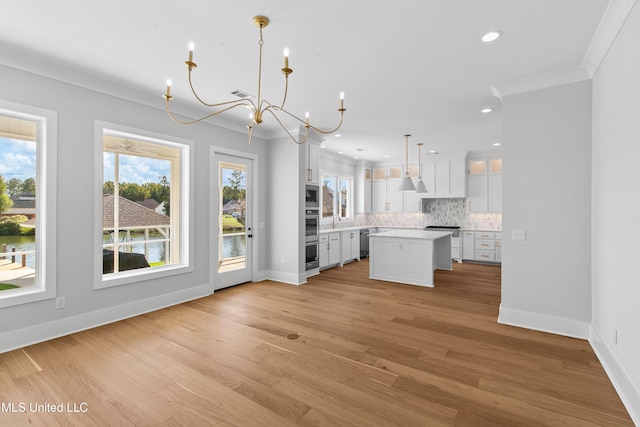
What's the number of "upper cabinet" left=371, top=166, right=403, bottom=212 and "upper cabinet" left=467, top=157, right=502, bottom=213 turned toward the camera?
2

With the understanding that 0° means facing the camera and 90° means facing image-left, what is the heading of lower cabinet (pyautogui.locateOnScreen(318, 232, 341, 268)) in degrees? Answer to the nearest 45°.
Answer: approximately 315°

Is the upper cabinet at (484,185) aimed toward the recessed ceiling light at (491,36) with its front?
yes

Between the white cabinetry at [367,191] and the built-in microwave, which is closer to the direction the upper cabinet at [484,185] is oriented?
the built-in microwave

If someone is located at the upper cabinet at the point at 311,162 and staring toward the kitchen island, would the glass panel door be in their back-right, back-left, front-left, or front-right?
back-right

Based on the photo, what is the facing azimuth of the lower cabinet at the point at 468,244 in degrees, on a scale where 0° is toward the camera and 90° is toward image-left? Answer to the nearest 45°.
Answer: approximately 0°

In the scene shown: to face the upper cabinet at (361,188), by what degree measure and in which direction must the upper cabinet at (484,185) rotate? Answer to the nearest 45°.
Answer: approximately 90° to its right

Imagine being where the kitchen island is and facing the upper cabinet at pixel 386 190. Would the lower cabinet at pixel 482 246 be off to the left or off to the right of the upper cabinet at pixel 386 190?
right
